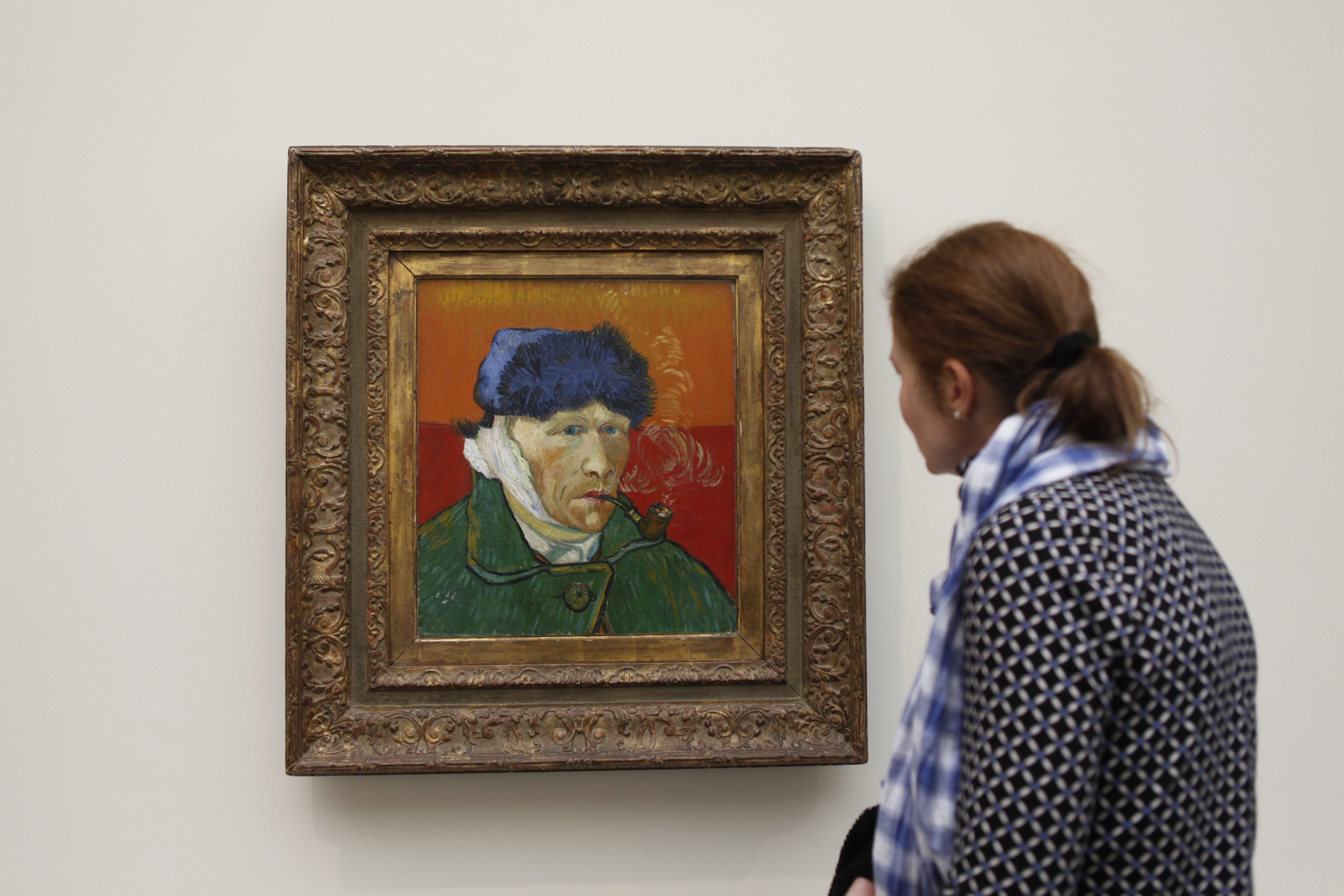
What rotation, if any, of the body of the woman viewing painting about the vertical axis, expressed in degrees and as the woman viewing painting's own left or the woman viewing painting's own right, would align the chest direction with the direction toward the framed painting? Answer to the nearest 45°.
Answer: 0° — they already face it

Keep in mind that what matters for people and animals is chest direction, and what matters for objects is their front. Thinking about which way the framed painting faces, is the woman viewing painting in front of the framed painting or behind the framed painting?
in front

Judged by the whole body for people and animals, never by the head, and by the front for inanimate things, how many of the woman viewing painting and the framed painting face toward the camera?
1

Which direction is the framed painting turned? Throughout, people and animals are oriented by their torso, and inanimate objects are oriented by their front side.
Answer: toward the camera

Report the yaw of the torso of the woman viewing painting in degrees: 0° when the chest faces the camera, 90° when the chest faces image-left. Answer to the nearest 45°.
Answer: approximately 135°

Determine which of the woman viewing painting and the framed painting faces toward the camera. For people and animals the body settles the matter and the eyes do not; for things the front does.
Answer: the framed painting
